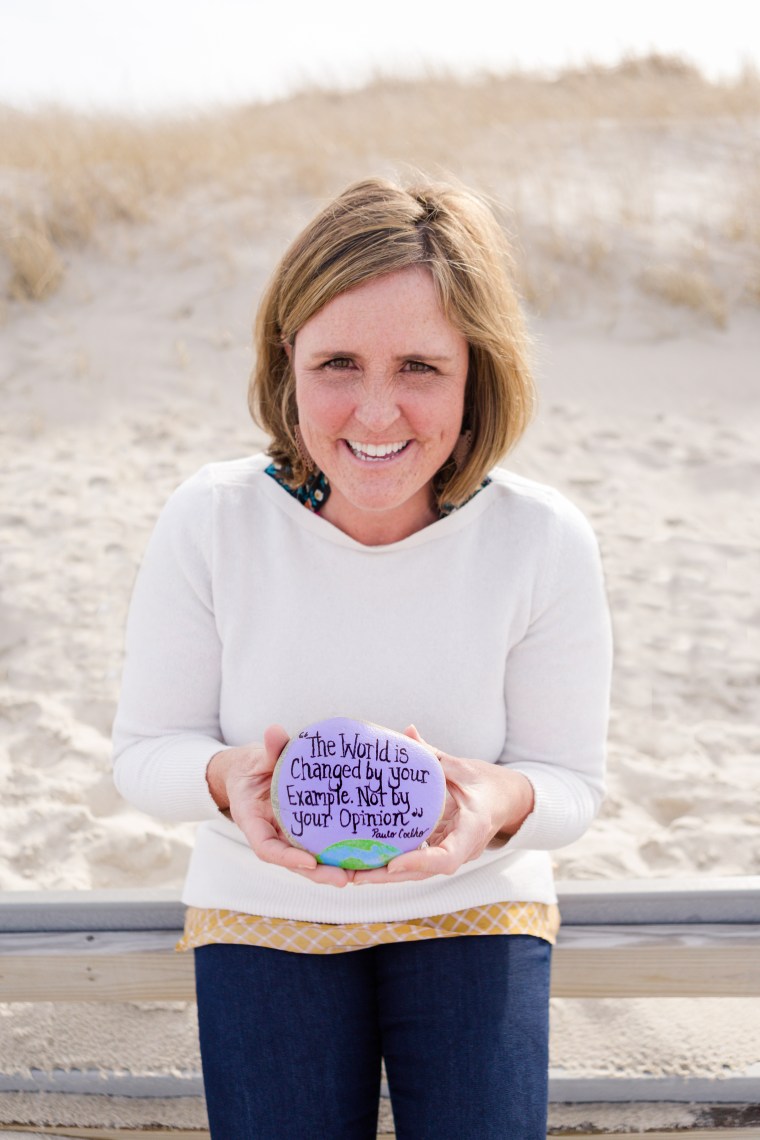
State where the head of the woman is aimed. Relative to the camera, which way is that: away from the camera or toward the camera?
toward the camera

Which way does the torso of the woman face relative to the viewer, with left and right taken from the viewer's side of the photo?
facing the viewer
